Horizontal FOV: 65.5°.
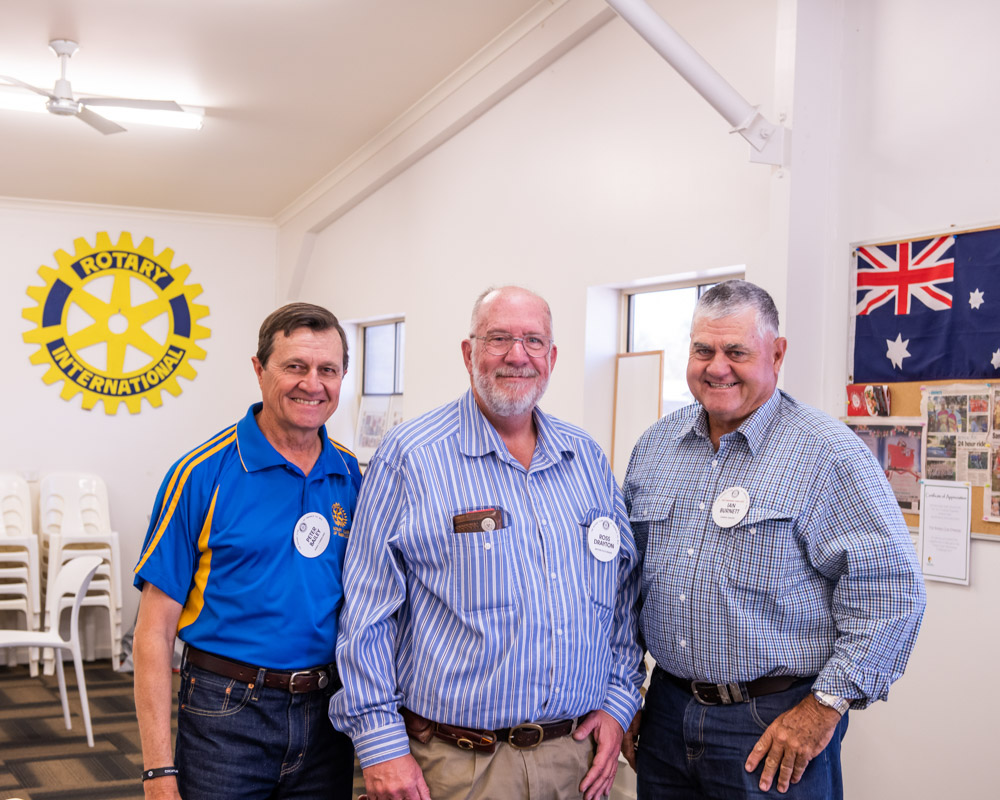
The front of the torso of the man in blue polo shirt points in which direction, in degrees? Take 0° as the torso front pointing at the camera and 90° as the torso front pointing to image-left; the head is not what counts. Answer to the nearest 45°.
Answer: approximately 315°

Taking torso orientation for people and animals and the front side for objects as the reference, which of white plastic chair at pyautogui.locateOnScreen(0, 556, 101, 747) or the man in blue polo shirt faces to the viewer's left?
the white plastic chair

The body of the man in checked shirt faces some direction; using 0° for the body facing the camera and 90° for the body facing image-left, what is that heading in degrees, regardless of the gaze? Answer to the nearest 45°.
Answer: approximately 45°

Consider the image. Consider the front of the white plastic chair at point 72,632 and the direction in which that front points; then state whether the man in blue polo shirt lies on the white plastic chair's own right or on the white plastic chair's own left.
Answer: on the white plastic chair's own left

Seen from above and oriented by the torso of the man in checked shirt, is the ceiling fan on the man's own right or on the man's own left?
on the man's own right

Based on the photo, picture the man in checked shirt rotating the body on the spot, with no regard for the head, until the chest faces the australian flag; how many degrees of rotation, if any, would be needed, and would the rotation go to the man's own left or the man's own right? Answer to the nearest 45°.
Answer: approximately 180°

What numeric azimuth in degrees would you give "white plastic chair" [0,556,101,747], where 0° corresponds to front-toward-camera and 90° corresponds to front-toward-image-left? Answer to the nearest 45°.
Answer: approximately 90°

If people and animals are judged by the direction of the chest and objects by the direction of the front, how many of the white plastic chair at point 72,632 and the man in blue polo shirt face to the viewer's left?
1

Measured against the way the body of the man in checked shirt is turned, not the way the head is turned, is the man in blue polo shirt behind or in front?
in front

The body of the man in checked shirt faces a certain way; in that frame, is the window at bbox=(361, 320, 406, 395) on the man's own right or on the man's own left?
on the man's own right
